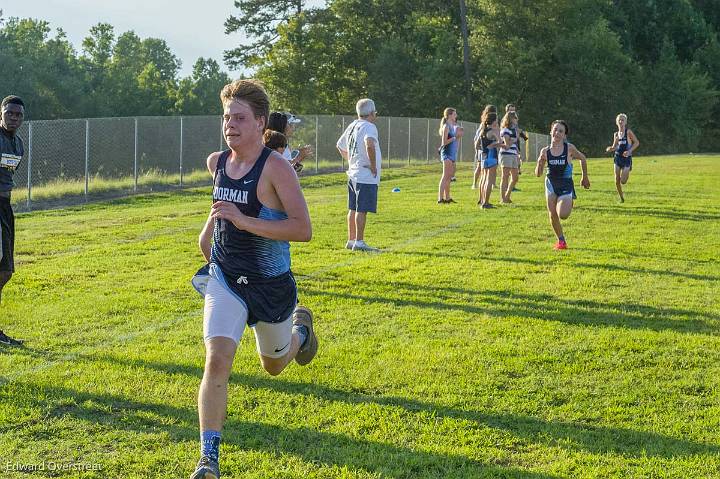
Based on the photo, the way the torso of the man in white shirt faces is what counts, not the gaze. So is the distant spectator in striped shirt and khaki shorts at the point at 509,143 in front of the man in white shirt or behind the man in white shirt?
in front

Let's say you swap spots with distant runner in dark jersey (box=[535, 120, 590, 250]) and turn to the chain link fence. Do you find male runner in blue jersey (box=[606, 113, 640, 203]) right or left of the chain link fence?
right

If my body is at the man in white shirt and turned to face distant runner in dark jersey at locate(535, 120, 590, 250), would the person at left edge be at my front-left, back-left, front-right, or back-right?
back-right

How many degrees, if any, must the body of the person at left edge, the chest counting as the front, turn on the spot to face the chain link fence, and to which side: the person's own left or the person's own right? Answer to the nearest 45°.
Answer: approximately 135° to the person's own left

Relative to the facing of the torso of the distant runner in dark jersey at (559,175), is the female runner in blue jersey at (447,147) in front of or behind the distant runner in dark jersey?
behind

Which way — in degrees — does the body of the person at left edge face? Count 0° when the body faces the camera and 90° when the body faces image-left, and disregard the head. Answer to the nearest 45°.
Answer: approximately 315°

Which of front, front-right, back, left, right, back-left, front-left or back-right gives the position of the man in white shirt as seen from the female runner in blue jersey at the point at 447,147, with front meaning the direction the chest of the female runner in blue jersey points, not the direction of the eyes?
front-right

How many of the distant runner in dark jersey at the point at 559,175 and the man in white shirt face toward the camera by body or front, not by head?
1

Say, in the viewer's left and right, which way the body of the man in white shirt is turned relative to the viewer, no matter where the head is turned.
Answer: facing away from the viewer and to the right of the viewer

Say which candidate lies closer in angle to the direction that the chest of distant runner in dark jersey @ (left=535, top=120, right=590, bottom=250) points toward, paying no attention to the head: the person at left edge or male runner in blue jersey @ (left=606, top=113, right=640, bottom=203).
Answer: the person at left edge
